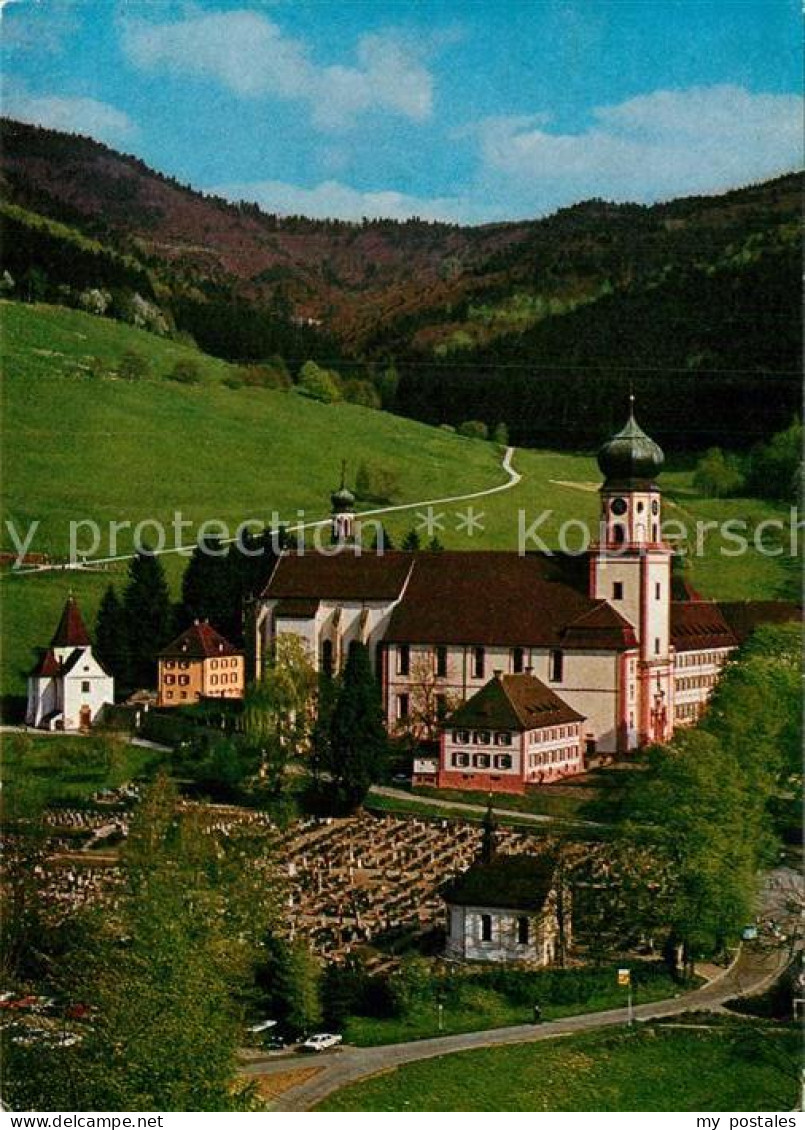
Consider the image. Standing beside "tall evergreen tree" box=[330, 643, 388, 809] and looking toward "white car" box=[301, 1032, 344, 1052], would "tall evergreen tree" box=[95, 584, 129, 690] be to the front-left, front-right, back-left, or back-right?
back-right

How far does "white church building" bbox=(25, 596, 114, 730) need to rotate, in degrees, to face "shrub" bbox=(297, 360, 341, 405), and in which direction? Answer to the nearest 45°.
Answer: approximately 90° to its left

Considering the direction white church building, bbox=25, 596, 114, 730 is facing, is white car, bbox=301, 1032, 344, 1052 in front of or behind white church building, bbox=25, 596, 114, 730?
in front

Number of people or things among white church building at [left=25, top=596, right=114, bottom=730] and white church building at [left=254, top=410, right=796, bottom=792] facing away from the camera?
0

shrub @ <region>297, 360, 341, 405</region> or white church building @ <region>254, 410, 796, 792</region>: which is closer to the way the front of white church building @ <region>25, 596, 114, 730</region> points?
the white church building

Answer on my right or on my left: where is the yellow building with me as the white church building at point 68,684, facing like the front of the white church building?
on my left

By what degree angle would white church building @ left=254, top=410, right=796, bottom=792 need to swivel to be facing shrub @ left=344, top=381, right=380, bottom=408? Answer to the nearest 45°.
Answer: approximately 180°

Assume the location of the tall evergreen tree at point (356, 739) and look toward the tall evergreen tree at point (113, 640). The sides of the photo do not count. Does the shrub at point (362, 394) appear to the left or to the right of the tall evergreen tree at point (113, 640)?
right

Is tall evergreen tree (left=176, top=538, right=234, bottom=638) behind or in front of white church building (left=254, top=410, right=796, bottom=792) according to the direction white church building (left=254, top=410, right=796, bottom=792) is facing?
behind

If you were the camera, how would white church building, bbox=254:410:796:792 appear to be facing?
facing the viewer and to the right of the viewer

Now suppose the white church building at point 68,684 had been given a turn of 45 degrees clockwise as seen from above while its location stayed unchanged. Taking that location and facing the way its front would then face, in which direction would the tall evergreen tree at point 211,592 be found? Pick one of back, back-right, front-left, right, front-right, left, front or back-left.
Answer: back-left
